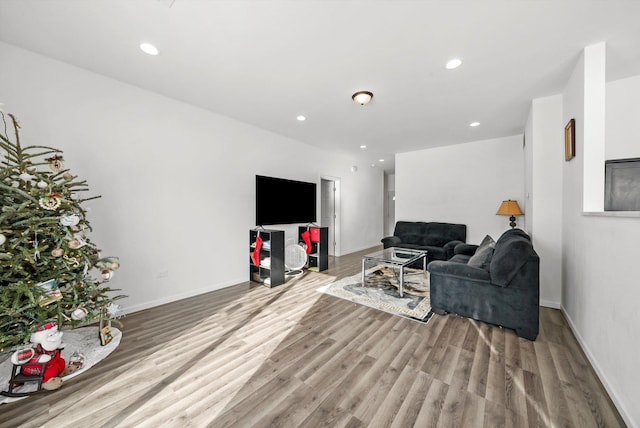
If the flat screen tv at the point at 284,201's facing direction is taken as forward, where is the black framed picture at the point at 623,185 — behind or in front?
in front

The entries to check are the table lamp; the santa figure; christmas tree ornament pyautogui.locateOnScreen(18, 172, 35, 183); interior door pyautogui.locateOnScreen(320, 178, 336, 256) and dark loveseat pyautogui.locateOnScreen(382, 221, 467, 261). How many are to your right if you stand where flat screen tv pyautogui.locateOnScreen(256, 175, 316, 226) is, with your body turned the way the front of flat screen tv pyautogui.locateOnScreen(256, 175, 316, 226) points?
2

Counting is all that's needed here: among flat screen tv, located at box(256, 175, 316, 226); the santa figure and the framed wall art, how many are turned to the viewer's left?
1

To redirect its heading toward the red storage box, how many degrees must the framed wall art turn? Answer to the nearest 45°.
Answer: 0° — it already faces it

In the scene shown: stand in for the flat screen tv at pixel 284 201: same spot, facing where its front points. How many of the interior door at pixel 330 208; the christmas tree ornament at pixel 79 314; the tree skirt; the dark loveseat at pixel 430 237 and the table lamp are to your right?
2

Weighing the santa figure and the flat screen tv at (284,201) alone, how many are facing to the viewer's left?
0

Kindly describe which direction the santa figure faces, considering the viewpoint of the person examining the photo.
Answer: facing the viewer and to the right of the viewer

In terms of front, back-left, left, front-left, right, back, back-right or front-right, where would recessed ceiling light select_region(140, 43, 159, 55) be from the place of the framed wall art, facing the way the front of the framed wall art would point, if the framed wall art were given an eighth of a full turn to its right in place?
left

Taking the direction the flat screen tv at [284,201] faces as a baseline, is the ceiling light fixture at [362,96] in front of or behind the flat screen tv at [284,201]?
in front

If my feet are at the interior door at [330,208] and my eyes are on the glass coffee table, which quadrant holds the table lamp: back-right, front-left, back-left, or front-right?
front-left

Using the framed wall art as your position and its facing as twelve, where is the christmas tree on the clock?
The christmas tree is roughly at 10 o'clock from the framed wall art.

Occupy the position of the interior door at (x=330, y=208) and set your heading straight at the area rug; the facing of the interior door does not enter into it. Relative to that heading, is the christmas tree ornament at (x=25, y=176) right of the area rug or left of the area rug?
right

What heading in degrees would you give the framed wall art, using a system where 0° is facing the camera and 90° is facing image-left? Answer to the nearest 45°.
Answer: approximately 90°

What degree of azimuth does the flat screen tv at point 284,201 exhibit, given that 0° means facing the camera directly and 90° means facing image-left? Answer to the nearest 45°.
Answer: approximately 315°

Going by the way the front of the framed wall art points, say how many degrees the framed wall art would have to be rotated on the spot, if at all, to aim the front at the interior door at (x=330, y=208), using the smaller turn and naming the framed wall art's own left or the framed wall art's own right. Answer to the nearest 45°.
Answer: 0° — it already faces it
